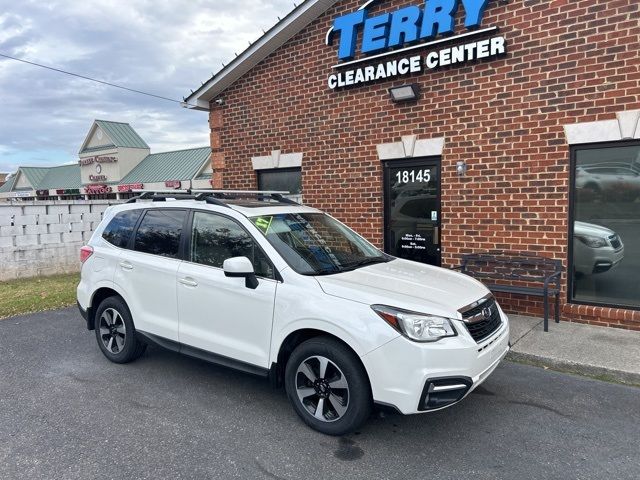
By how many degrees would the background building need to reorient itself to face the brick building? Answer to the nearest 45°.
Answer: approximately 45° to its left

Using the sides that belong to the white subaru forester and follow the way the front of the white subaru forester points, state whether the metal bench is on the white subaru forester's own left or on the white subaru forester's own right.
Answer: on the white subaru forester's own left

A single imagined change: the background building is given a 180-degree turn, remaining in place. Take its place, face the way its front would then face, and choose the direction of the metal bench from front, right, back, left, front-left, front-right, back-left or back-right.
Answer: back-right

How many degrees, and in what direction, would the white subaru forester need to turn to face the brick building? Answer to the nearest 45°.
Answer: approximately 90° to its left

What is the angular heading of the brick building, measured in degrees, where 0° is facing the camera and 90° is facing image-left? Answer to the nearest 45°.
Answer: approximately 45°

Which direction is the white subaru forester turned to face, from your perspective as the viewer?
facing the viewer and to the right of the viewer

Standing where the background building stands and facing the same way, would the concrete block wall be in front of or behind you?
in front

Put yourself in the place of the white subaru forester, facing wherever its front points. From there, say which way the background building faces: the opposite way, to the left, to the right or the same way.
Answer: to the right

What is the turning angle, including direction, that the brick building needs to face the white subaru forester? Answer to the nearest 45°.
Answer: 0° — it already faces it

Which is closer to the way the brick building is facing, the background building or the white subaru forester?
the white subaru forester

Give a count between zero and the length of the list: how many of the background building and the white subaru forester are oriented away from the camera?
0

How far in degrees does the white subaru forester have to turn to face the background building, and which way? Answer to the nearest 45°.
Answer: approximately 135° to its left

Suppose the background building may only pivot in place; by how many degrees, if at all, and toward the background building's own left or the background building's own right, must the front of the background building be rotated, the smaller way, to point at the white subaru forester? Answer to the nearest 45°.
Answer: approximately 45° to the background building's own left

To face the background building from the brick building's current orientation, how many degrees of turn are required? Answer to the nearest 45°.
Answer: approximately 90° to its right

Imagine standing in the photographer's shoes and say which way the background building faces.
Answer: facing the viewer and to the left of the viewer

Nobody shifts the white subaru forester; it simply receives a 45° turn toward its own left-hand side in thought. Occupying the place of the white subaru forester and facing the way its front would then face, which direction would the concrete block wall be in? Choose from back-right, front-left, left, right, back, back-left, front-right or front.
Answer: back-left
